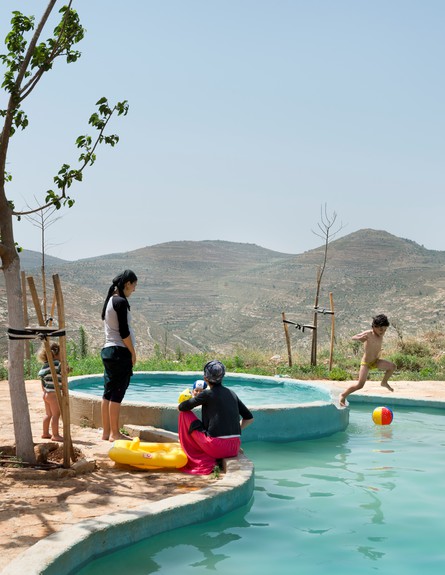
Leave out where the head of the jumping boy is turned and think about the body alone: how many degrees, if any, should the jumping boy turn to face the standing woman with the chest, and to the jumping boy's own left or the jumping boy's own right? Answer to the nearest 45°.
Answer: approximately 90° to the jumping boy's own right

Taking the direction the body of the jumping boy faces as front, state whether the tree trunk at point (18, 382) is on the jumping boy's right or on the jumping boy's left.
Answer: on the jumping boy's right

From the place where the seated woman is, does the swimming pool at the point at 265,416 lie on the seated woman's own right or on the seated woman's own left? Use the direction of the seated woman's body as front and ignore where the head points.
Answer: on the seated woman's own right

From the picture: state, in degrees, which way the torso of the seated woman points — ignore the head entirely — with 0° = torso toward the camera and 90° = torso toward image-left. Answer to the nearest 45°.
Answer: approximately 135°

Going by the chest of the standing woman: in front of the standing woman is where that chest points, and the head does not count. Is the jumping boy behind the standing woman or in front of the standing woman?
in front

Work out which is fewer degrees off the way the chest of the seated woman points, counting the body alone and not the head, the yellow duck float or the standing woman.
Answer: the standing woman

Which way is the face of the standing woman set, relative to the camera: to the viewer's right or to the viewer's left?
to the viewer's right

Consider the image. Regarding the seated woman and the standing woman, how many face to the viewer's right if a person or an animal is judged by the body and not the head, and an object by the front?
1

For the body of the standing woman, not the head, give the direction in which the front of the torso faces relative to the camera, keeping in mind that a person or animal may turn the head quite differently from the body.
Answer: to the viewer's right

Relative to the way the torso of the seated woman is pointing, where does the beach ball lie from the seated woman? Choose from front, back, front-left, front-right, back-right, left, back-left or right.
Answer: right
